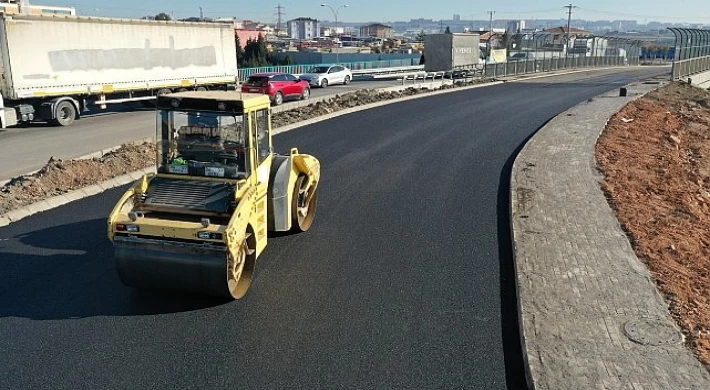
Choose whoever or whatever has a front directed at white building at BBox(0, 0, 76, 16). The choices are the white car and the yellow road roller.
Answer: the white car

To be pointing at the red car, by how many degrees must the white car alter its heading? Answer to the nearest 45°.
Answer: approximately 45° to its left

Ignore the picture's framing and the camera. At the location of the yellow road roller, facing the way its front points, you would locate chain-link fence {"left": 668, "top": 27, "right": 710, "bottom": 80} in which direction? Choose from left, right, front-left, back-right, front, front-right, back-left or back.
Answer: back

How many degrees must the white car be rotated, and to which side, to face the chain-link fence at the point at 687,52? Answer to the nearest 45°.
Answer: approximately 135° to its left

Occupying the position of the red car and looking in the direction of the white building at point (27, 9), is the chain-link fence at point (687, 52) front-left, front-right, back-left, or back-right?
back-right
